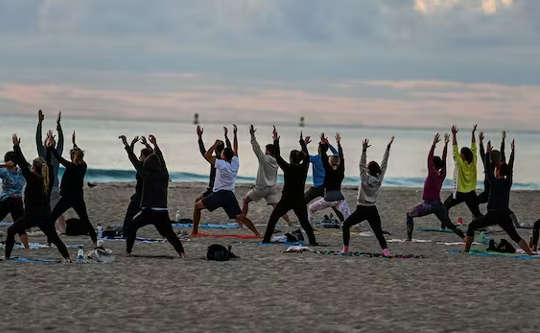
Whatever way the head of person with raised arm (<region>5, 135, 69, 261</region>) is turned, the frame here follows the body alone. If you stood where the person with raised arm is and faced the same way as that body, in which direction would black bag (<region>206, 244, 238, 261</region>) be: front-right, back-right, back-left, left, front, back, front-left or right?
back-right

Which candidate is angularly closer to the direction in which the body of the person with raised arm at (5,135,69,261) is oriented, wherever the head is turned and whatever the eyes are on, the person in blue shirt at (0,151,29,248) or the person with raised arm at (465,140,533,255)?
the person in blue shirt

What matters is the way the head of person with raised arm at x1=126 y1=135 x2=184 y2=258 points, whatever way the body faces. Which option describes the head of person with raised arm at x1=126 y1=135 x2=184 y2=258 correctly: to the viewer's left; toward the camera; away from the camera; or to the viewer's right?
away from the camera

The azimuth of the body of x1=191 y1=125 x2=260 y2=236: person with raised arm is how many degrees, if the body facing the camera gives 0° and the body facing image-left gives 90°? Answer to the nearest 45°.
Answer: approximately 135°

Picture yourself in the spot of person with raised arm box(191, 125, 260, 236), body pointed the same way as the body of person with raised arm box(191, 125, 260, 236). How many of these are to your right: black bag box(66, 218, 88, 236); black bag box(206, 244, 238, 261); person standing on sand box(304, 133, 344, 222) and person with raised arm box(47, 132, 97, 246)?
1

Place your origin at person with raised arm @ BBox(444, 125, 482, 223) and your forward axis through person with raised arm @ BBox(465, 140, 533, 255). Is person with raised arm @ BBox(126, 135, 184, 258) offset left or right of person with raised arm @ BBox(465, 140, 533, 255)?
right

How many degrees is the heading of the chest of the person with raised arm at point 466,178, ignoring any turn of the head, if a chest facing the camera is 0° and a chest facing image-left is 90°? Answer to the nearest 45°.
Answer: approximately 135°

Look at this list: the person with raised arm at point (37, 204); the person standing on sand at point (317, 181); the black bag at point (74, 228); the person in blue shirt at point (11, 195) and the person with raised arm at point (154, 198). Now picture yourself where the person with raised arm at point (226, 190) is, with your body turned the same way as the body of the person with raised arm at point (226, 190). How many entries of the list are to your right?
1

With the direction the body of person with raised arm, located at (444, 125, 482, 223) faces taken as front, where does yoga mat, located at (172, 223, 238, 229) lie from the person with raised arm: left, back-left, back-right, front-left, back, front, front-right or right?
front-left

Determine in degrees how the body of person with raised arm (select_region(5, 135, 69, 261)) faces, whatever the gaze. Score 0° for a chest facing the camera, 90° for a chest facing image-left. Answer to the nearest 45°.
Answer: approximately 135°

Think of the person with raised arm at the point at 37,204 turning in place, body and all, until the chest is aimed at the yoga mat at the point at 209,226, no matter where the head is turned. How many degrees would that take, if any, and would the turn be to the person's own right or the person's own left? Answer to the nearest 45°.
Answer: approximately 90° to the person's own right

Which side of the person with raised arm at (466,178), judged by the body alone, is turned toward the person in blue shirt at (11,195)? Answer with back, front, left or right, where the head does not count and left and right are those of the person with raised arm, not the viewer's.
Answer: left
